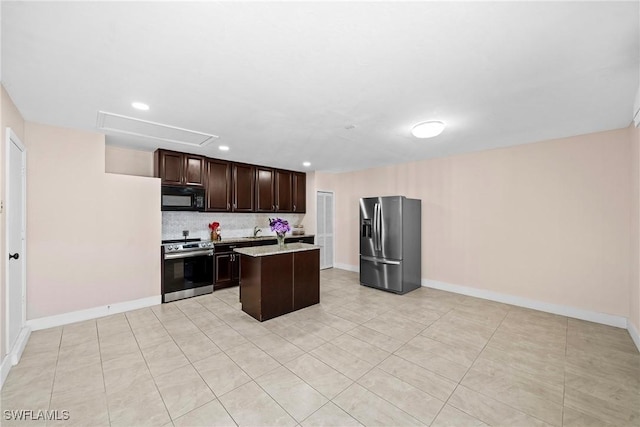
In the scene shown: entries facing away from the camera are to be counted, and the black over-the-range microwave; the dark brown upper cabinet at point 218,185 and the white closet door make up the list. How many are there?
0

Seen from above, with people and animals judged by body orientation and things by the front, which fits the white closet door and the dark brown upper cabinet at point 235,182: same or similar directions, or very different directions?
same or similar directions

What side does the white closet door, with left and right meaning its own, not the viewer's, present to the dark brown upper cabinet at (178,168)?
right

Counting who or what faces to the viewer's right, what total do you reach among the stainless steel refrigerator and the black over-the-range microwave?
0

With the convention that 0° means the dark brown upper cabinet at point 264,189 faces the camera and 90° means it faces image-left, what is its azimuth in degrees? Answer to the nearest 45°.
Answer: approximately 315°

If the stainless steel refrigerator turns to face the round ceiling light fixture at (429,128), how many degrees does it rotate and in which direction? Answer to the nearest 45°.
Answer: approximately 45° to its left

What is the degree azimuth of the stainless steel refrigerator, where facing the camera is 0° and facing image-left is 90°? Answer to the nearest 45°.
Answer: approximately 45°

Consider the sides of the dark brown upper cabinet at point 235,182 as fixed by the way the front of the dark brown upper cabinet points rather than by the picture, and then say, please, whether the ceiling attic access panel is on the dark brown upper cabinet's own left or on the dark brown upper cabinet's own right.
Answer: on the dark brown upper cabinet's own right

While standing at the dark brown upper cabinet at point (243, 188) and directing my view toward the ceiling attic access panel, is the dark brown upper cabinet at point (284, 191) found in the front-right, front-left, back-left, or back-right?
back-left

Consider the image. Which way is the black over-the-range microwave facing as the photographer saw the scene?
facing the viewer

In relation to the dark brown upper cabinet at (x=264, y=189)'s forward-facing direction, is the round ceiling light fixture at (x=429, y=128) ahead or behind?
ahead

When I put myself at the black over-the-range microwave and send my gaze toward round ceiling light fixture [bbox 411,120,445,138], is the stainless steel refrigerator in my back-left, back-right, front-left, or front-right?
front-left

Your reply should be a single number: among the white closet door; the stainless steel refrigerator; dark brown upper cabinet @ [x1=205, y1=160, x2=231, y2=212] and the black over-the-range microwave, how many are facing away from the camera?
0
